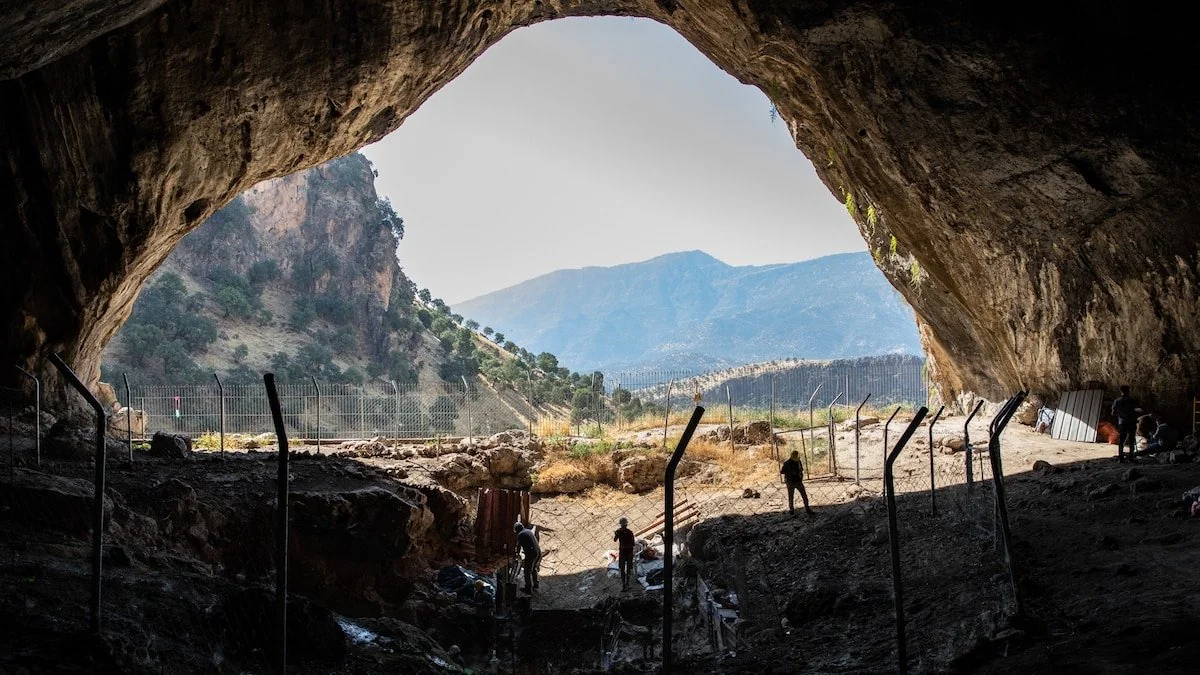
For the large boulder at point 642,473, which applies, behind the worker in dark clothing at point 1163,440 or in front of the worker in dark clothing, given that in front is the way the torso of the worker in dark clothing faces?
in front

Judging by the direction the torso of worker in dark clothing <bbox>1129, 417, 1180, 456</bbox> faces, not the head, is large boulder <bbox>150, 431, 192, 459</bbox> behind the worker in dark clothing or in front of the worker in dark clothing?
in front

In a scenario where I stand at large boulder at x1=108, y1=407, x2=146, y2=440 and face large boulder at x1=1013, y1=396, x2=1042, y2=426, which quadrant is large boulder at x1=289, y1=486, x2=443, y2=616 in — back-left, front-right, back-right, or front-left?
front-right

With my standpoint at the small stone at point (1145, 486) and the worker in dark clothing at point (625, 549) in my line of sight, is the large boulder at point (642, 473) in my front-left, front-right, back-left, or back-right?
front-right

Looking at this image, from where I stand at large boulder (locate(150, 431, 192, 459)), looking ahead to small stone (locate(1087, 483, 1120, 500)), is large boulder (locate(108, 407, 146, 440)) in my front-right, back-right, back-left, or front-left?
back-left

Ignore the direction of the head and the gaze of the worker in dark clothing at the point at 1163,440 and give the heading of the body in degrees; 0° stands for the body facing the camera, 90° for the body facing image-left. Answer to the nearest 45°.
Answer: approximately 90°

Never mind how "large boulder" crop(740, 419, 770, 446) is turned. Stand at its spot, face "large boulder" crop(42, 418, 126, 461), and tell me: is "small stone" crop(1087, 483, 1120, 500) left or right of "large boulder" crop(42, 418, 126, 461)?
left

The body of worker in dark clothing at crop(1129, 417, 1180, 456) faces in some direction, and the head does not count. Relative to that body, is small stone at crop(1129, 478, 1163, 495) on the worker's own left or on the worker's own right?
on the worker's own left

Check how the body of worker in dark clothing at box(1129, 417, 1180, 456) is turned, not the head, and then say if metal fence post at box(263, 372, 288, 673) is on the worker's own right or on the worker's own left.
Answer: on the worker's own left
